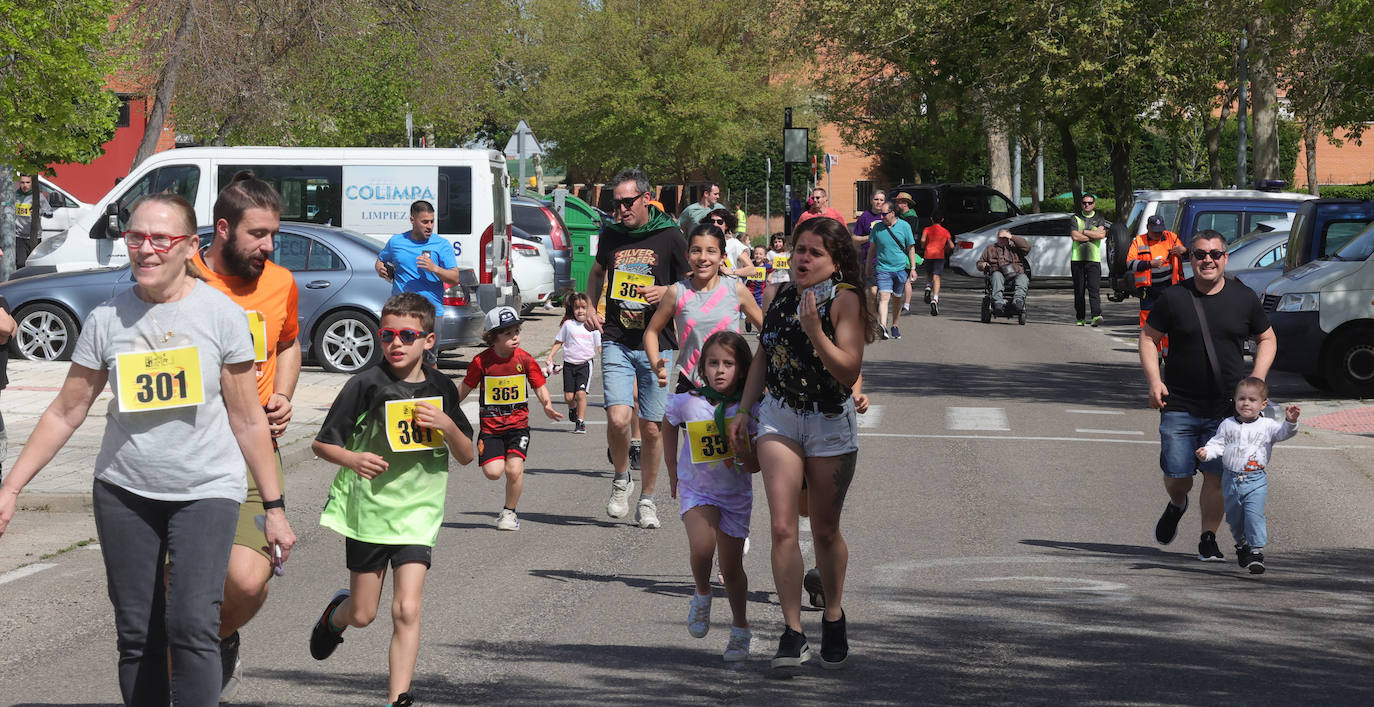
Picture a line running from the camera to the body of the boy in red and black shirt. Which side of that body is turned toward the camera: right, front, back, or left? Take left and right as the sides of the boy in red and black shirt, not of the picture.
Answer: front

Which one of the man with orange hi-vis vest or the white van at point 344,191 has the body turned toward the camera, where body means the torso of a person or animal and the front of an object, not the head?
the man with orange hi-vis vest

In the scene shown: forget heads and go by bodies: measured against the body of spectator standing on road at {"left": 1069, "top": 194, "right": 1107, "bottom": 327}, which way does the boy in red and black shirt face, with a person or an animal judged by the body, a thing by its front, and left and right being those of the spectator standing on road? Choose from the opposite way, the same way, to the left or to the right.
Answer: the same way

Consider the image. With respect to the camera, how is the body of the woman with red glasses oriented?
toward the camera

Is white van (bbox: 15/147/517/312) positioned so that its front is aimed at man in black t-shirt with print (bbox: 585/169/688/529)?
no

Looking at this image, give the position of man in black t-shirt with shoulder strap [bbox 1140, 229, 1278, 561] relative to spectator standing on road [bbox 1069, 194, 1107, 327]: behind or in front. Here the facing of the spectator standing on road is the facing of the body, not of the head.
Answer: in front

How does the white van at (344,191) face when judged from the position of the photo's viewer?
facing to the left of the viewer

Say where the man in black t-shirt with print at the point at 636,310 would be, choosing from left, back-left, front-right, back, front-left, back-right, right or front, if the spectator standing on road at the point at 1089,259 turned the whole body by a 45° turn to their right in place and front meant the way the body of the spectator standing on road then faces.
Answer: front-left

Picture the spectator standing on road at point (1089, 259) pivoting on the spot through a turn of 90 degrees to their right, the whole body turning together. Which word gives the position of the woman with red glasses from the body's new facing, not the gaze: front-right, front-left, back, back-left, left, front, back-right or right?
left

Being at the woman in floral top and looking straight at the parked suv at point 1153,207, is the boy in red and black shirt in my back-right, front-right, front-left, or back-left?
front-left

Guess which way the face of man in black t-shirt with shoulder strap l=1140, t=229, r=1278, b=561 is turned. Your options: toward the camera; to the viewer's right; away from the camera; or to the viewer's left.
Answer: toward the camera

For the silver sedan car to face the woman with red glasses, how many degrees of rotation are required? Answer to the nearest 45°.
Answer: approximately 90° to its left

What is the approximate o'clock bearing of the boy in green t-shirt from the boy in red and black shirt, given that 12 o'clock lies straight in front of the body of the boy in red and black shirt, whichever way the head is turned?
The boy in green t-shirt is roughly at 12 o'clock from the boy in red and black shirt.

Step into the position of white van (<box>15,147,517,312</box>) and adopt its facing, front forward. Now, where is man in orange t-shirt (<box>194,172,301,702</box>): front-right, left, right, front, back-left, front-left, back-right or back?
left

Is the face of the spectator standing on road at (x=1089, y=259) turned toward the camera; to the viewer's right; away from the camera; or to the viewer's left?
toward the camera

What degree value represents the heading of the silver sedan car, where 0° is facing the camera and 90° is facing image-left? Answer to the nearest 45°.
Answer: approximately 90°

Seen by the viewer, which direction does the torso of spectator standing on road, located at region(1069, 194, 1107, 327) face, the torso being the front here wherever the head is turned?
toward the camera

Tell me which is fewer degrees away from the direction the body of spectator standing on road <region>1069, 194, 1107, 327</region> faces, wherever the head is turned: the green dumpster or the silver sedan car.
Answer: the silver sedan car

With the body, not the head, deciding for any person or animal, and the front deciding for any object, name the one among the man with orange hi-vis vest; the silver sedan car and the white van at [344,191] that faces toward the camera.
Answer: the man with orange hi-vis vest

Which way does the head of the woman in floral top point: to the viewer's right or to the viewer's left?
to the viewer's left
